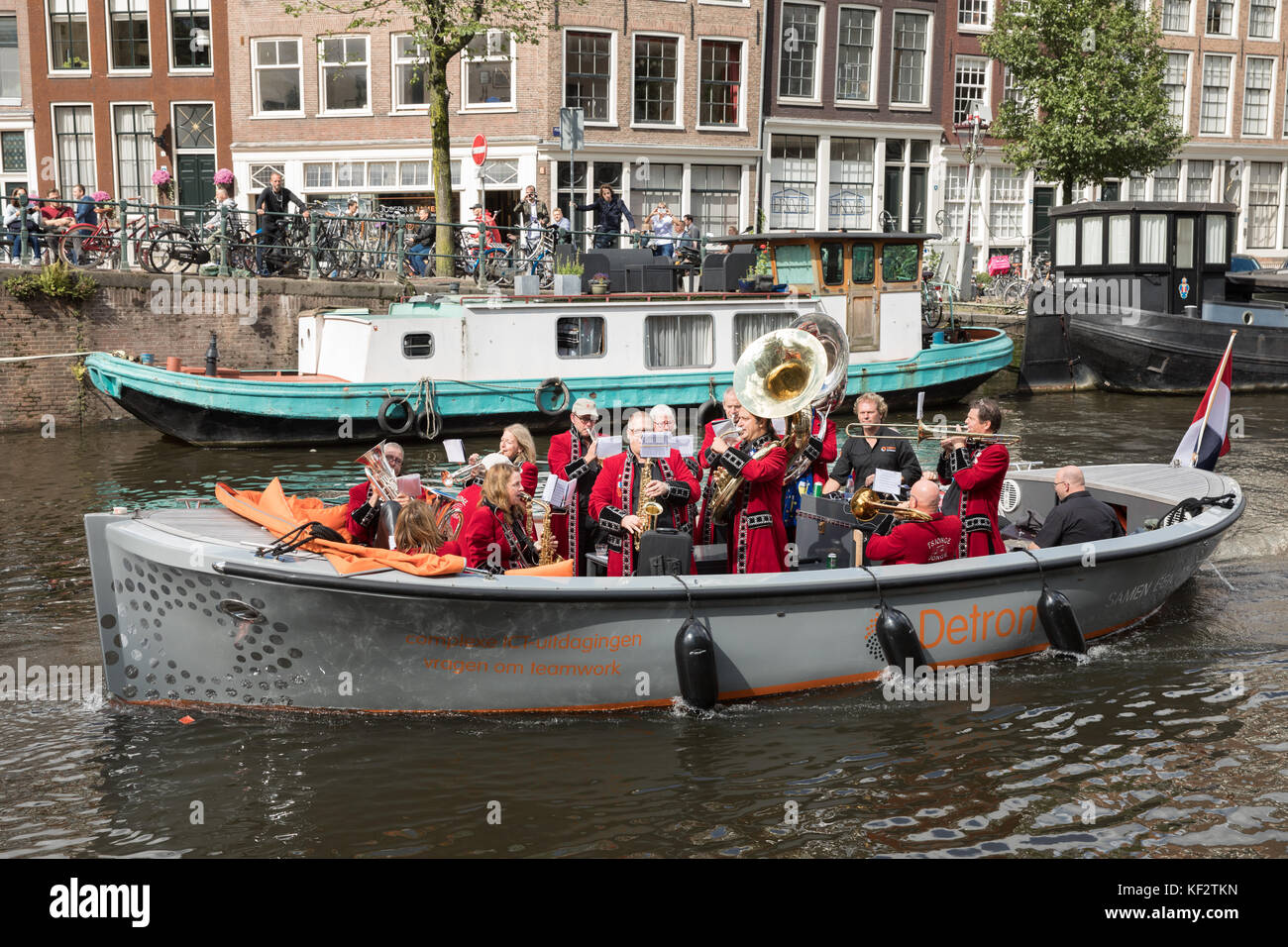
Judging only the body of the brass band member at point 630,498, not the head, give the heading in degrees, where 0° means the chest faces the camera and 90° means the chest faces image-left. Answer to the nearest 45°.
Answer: approximately 0°

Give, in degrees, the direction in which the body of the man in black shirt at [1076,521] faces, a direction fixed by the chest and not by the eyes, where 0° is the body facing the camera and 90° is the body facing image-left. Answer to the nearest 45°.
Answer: approximately 135°

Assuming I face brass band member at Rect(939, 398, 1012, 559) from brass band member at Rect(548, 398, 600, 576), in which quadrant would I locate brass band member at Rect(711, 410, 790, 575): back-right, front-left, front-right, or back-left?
front-right

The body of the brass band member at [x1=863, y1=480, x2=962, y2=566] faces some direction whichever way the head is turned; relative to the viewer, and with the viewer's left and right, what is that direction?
facing away from the viewer and to the left of the viewer

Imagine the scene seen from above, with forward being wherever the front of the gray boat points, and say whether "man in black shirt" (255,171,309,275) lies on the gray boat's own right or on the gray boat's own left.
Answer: on the gray boat's own right

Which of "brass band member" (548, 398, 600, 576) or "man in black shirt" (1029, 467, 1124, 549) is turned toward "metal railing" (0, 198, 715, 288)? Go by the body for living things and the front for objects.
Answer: the man in black shirt

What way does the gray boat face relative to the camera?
to the viewer's left

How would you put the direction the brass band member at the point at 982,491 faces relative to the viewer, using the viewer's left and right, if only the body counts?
facing to the left of the viewer

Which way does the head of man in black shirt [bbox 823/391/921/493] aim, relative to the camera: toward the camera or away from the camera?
toward the camera

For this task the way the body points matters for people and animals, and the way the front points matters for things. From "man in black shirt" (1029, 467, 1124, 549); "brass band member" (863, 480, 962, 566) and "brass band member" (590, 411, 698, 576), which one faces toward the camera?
"brass band member" (590, 411, 698, 576)

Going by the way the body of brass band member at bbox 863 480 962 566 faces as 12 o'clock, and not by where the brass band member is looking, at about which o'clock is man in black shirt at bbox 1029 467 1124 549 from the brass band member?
The man in black shirt is roughly at 3 o'clock from the brass band member.

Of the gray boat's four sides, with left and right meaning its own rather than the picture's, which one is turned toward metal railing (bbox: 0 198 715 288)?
right

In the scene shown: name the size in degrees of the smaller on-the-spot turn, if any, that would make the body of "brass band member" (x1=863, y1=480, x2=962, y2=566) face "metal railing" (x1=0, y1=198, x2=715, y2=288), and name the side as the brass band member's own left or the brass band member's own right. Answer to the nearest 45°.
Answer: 0° — they already face it

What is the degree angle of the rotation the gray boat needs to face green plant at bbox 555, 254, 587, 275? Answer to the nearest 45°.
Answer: approximately 90° to its right
